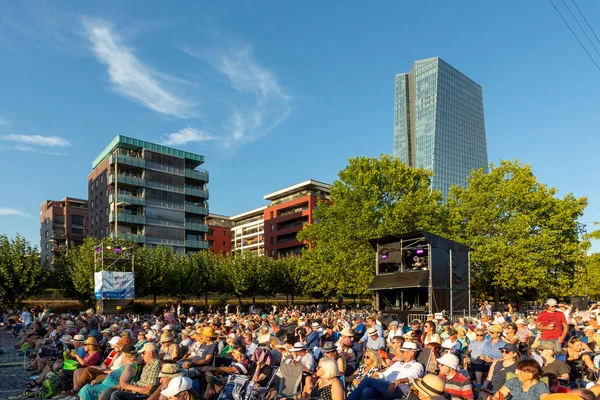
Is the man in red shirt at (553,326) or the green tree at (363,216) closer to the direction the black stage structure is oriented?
the man in red shirt

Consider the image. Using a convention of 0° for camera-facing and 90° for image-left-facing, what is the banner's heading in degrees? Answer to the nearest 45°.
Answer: approximately 0°

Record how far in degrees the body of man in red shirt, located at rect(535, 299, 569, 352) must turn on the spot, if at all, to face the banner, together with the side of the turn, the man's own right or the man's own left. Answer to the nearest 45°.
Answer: approximately 135° to the man's own right

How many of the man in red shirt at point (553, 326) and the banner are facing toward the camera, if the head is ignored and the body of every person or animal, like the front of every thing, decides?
2

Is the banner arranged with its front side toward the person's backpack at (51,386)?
yes

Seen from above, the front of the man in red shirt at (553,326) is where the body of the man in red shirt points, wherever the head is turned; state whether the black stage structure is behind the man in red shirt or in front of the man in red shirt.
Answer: behind

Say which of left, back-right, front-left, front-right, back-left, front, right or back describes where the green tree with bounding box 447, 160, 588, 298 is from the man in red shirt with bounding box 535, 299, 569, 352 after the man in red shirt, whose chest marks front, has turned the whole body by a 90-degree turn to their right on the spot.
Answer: right
